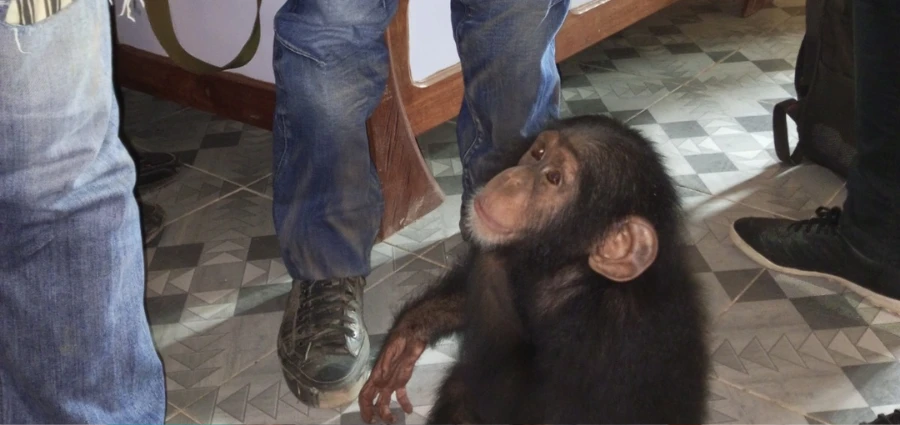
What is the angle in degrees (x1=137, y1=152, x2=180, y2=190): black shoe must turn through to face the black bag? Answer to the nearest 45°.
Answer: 0° — it already faces it

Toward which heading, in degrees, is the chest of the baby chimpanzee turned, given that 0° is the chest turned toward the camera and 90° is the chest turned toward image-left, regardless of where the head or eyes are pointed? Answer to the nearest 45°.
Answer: approximately 45°

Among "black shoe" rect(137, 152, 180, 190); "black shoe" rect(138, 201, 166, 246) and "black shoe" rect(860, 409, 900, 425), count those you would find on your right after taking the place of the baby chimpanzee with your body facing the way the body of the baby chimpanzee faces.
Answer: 2

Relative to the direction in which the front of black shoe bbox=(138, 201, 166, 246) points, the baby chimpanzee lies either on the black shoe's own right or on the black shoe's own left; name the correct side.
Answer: on the black shoe's own right

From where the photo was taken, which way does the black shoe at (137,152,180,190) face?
to the viewer's right

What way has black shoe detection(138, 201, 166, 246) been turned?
to the viewer's right
